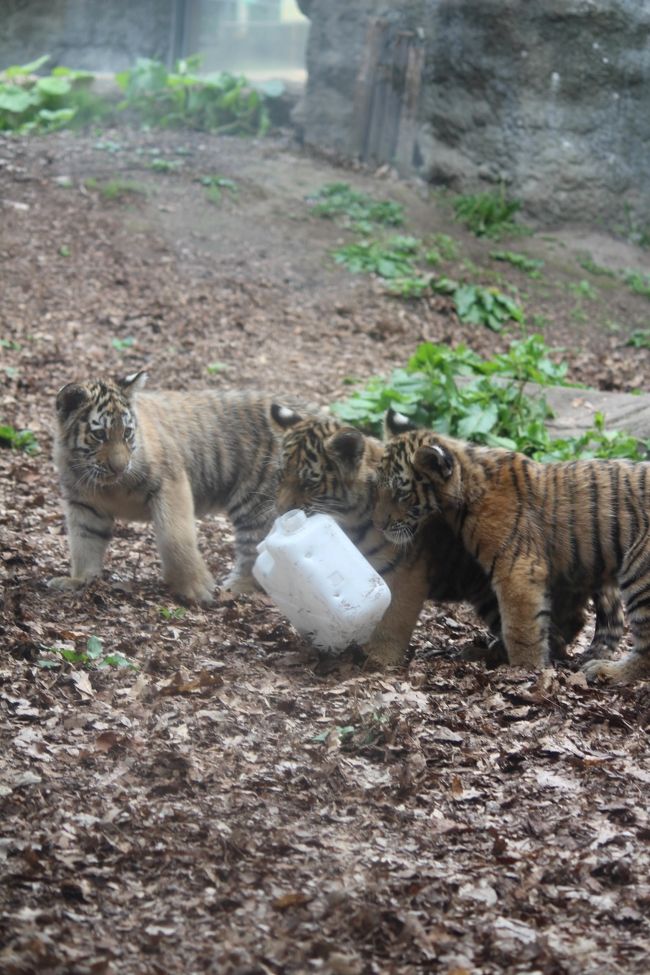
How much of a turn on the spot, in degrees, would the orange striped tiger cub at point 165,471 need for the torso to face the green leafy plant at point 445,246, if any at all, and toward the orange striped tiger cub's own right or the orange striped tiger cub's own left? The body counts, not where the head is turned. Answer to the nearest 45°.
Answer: approximately 135° to the orange striped tiger cub's own right

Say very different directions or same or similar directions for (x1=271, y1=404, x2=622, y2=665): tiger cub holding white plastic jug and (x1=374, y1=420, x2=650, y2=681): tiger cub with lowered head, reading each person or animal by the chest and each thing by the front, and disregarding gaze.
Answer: same or similar directions

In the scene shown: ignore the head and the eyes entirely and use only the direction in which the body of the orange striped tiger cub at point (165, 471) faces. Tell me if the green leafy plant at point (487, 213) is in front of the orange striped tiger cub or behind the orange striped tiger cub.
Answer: behind

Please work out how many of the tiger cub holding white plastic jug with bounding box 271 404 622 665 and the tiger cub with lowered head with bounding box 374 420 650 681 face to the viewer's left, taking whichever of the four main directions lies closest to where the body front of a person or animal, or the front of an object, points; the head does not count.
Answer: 2

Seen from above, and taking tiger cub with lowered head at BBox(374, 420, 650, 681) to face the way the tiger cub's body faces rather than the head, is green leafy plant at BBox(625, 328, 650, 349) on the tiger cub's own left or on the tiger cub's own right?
on the tiger cub's own right

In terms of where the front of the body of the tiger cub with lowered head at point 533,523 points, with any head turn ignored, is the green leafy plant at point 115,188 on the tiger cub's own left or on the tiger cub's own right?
on the tiger cub's own right

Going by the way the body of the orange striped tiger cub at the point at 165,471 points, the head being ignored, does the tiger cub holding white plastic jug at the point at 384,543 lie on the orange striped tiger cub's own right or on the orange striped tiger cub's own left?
on the orange striped tiger cub's own left

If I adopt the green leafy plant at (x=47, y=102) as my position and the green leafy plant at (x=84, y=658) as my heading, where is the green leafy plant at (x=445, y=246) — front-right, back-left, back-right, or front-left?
front-left

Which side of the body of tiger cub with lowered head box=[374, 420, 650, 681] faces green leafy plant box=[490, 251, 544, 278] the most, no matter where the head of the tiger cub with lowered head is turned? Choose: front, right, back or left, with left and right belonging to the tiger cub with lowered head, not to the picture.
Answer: right

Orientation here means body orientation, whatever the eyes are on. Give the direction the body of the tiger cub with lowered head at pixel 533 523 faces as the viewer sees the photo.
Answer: to the viewer's left

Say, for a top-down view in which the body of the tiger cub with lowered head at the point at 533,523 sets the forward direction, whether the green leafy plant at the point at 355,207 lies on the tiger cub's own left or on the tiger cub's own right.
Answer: on the tiger cub's own right

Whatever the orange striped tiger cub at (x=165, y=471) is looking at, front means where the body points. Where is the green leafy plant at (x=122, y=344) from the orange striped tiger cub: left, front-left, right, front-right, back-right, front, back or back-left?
back-right

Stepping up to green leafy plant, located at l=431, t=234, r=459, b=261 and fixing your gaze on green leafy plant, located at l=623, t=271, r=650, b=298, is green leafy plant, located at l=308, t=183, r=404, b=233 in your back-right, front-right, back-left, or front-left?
back-left

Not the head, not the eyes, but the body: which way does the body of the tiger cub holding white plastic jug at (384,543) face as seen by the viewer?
to the viewer's left
